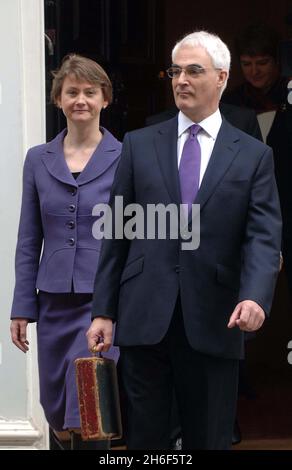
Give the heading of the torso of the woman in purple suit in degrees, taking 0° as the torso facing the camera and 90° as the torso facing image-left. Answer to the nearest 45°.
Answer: approximately 0°

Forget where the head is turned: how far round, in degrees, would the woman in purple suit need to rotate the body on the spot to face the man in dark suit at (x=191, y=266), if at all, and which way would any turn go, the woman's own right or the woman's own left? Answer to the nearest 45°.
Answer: approximately 45° to the woman's own left

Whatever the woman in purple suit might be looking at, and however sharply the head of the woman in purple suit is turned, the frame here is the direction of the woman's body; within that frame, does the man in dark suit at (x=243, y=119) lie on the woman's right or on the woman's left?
on the woman's left

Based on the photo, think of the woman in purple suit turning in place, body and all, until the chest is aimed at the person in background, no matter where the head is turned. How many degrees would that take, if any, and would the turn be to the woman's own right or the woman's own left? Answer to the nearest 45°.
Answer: approximately 135° to the woman's own left

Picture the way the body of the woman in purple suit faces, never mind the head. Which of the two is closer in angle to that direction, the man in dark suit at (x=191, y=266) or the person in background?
the man in dark suit
